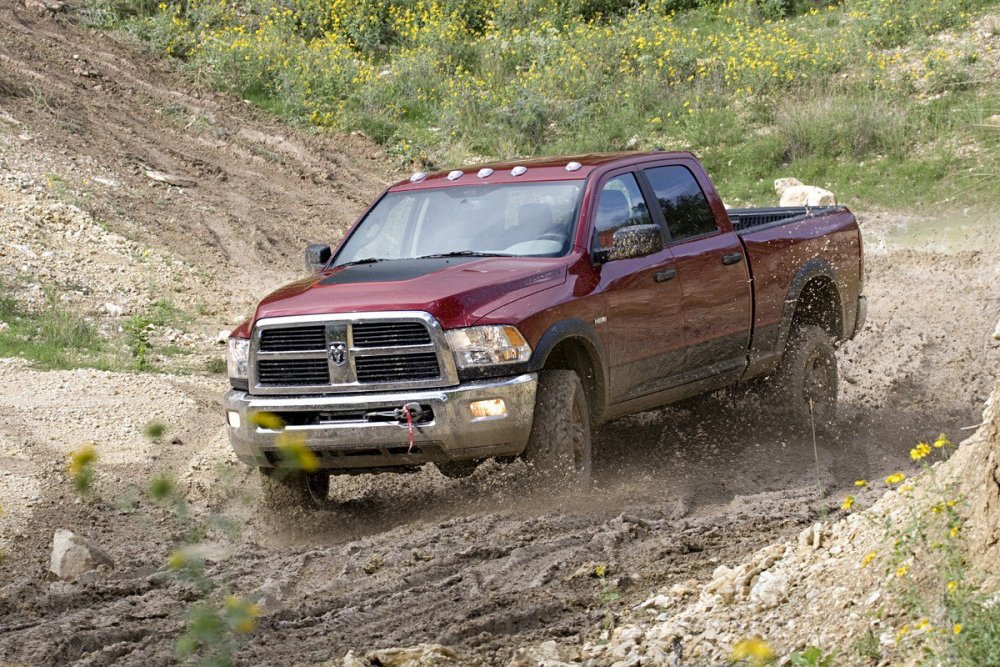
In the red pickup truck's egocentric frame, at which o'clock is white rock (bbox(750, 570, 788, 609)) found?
The white rock is roughly at 10 o'clock from the red pickup truck.

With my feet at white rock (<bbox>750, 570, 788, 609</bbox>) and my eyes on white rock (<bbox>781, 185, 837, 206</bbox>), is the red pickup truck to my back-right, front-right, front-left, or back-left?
front-left

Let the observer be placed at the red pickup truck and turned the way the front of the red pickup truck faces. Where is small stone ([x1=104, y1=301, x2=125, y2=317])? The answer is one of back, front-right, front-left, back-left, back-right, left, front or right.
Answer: right

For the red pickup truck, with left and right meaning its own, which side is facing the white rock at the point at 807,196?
back

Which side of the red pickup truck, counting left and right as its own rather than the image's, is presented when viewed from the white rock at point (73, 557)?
front

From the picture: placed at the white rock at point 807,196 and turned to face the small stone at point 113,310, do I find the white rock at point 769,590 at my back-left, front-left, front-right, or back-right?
front-left

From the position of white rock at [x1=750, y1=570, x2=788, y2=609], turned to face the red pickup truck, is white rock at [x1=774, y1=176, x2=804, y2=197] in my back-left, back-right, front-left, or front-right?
front-right

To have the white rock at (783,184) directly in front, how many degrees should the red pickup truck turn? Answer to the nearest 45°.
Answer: approximately 135° to its right

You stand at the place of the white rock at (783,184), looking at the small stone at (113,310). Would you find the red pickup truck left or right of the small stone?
left

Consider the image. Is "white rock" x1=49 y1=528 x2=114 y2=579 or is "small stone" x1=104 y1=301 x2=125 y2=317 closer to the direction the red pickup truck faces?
the white rock

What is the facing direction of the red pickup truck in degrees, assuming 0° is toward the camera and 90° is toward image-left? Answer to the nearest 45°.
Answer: approximately 45°
